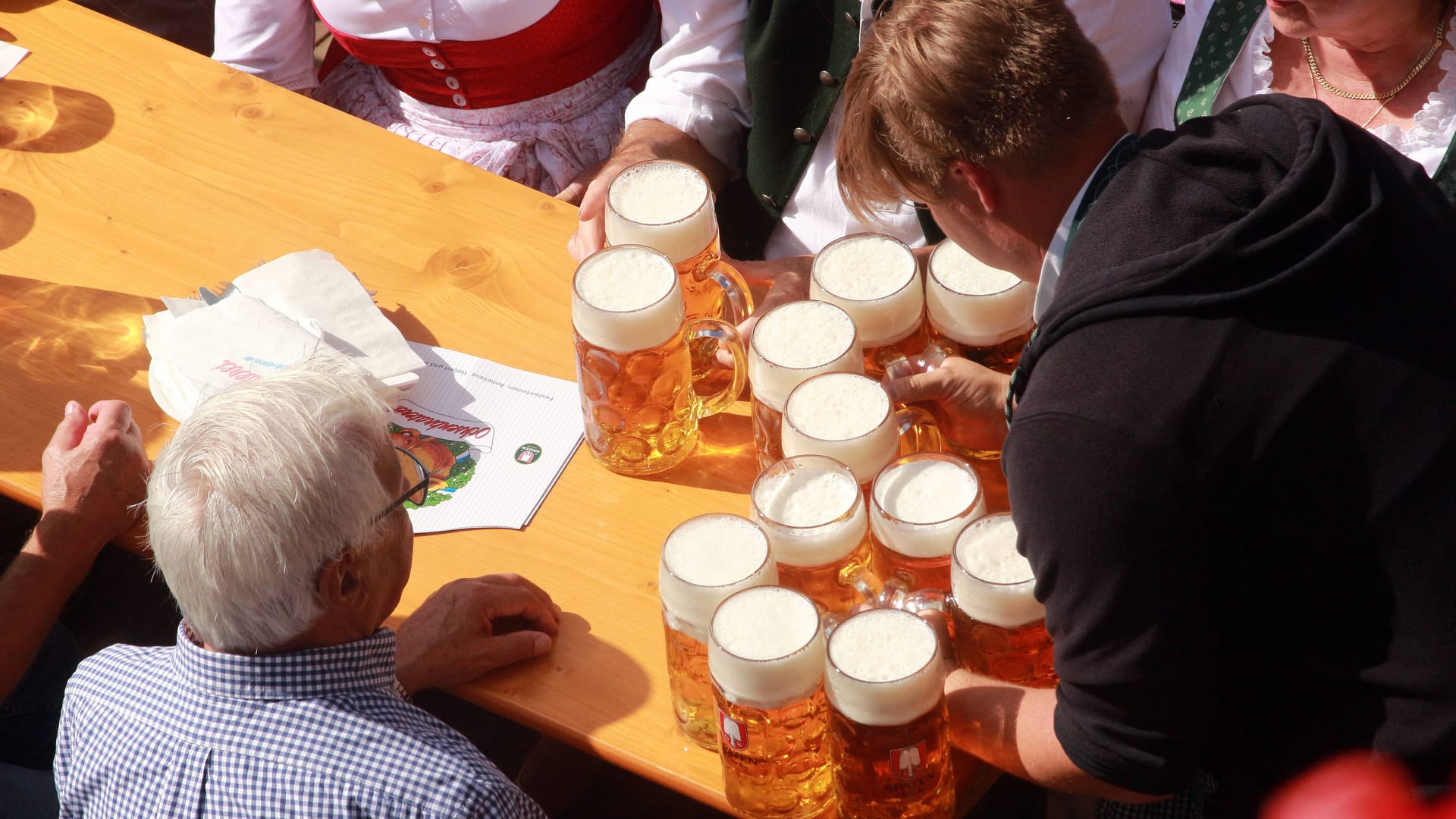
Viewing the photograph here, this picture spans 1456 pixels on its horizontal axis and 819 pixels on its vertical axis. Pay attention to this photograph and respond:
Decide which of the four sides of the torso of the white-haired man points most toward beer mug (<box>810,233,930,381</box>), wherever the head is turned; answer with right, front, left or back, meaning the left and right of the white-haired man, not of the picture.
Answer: front

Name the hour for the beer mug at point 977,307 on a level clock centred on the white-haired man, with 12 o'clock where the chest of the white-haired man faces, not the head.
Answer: The beer mug is roughly at 1 o'clock from the white-haired man.

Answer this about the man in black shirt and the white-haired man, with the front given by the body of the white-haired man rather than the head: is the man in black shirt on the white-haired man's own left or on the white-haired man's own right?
on the white-haired man's own right

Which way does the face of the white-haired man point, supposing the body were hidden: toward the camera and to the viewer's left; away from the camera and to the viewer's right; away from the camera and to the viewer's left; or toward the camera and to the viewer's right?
away from the camera and to the viewer's right

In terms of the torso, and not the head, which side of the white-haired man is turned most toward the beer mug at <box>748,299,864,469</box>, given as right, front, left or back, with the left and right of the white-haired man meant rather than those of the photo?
front

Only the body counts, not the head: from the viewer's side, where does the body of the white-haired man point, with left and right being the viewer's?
facing away from the viewer and to the right of the viewer

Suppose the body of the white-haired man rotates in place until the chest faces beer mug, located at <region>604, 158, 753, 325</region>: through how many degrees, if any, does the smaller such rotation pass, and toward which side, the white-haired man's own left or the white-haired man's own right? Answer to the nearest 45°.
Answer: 0° — they already face it

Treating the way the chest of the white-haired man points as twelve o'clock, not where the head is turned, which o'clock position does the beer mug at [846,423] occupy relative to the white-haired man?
The beer mug is roughly at 1 o'clock from the white-haired man.
